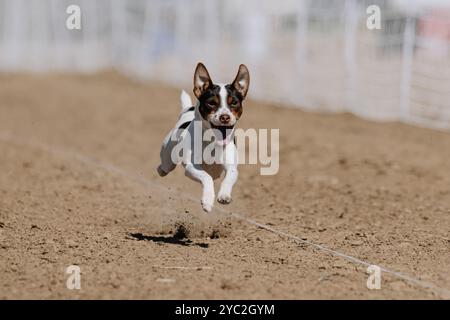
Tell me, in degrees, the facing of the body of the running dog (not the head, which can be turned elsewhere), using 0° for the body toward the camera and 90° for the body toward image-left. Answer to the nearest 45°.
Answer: approximately 315°

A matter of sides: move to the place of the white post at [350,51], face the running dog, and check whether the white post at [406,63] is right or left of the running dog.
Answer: left

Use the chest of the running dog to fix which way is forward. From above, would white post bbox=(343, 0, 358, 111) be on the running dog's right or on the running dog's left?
on the running dog's left

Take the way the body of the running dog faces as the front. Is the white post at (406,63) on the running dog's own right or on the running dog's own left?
on the running dog's own left

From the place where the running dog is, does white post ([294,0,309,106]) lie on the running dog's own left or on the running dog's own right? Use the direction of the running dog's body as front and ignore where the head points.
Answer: on the running dog's own left

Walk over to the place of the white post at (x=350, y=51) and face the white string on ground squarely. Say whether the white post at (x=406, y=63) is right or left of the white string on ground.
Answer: left
